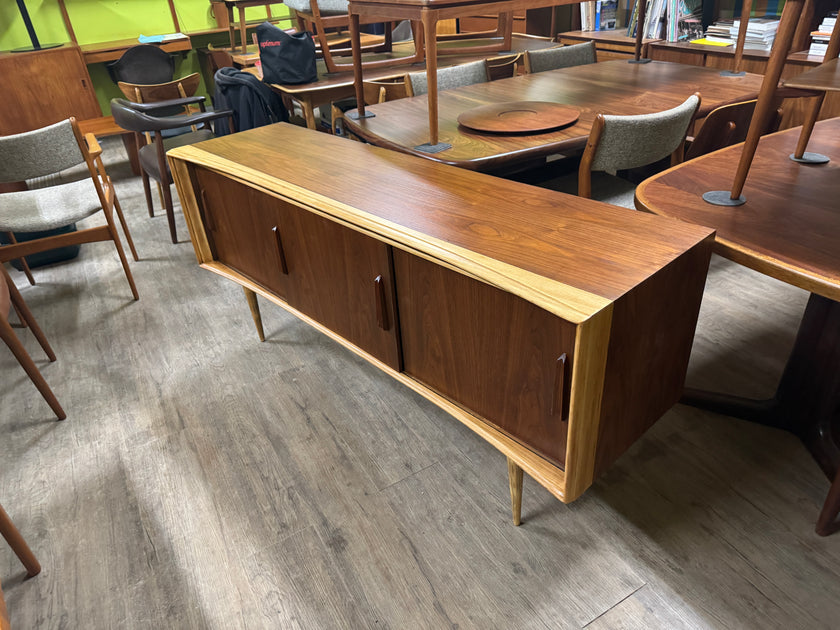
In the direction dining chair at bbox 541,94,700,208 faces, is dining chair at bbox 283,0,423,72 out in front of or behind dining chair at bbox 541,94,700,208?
in front

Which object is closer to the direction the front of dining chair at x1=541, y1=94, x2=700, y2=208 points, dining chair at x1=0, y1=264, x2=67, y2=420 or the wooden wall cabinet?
the wooden wall cabinet

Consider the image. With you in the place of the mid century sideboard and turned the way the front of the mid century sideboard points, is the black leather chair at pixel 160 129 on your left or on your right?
on your right

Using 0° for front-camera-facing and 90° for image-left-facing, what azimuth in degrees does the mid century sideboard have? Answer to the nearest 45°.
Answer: approximately 45°

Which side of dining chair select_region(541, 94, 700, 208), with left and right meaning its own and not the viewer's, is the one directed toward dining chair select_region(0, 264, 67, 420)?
left

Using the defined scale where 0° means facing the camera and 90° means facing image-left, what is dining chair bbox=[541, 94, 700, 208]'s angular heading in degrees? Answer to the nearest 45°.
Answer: approximately 135°

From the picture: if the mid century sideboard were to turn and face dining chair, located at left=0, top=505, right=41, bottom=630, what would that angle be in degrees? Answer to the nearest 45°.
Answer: approximately 45° to its right

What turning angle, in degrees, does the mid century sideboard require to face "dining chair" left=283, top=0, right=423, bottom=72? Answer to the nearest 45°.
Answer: approximately 135° to its right

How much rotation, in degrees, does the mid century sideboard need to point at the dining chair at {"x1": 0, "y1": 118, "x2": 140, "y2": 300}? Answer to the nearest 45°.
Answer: approximately 90° to its right

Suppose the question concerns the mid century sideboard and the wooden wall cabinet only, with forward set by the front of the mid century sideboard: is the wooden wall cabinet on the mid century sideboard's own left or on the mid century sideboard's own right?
on the mid century sideboard's own right

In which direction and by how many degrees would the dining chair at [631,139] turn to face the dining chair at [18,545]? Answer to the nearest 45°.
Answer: approximately 90° to its left

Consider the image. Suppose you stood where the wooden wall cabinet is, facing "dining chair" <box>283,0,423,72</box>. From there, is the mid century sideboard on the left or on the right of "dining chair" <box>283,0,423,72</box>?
right

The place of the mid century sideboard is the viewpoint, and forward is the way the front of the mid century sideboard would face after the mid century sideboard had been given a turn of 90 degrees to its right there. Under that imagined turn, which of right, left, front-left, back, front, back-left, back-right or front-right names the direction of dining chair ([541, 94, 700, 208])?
right
